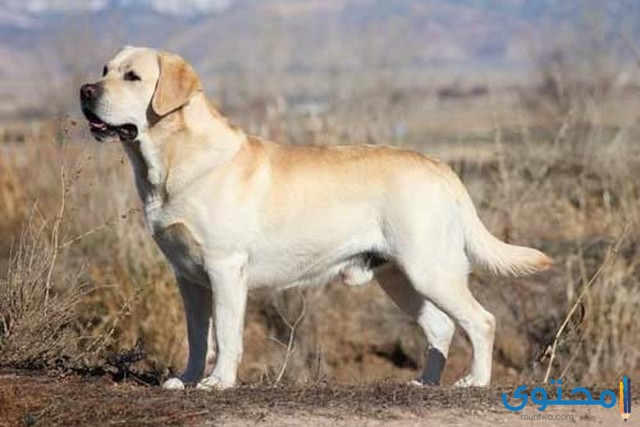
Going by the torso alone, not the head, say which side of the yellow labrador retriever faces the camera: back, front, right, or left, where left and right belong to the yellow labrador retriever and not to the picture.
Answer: left
